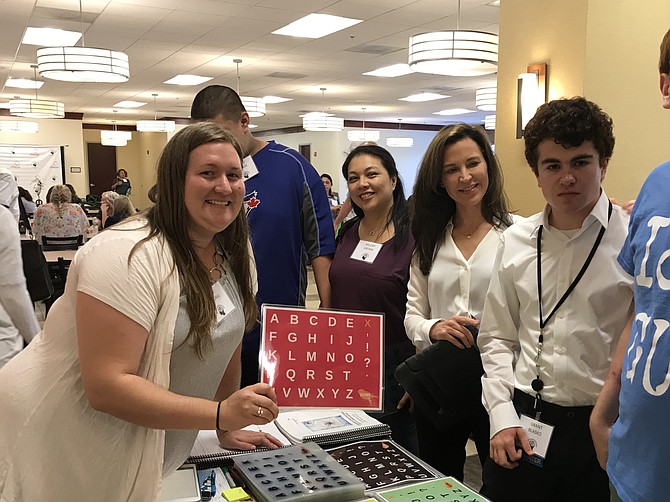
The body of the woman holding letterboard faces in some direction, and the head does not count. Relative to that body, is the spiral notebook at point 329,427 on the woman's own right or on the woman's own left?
on the woman's own left

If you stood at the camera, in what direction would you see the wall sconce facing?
facing the viewer and to the left of the viewer

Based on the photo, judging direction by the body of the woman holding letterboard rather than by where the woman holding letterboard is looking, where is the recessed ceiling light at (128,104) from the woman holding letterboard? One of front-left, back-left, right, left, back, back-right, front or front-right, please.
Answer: back-left

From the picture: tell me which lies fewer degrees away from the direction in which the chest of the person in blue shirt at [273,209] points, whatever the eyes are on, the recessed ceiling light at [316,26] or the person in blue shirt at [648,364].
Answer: the person in blue shirt

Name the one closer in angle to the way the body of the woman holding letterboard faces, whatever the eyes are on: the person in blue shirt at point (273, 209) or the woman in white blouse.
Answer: the woman in white blouse

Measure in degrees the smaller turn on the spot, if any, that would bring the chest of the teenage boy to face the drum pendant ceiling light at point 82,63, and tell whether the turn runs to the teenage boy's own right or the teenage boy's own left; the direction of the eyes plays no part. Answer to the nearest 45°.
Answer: approximately 135° to the teenage boy's own right

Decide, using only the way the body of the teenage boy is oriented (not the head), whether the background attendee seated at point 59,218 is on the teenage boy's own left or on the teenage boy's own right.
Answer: on the teenage boy's own right

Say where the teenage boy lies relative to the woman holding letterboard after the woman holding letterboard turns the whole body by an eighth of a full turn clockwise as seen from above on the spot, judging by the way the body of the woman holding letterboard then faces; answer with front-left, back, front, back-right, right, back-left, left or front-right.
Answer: left
